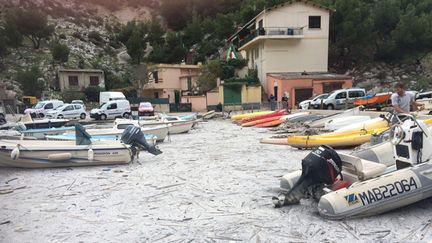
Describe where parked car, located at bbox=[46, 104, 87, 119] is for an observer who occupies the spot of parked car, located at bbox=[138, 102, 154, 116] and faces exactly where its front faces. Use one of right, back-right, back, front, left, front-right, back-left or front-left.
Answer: right

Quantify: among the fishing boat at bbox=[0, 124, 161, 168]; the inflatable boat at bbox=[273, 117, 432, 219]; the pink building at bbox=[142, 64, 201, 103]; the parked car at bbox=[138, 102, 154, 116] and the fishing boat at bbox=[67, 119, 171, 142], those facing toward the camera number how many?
2

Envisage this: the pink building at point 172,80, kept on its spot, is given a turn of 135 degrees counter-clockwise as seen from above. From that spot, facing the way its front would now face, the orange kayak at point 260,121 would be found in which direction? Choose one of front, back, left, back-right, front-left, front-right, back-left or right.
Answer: back-right

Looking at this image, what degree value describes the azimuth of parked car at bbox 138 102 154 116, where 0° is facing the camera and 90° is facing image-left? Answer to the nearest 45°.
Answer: approximately 0°

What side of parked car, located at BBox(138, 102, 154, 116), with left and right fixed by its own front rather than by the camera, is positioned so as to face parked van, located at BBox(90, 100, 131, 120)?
right

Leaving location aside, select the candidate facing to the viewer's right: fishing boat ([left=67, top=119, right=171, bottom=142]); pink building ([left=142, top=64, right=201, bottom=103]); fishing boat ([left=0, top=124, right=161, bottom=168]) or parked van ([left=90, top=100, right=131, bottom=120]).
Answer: fishing boat ([left=67, top=119, right=171, bottom=142])

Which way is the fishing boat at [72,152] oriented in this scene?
to the viewer's left

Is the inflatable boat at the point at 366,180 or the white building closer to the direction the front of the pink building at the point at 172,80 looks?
the inflatable boat

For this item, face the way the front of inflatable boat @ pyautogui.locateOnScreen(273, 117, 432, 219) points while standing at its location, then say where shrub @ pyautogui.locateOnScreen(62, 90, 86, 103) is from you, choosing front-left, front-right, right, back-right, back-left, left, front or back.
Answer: left

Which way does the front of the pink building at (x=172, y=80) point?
toward the camera

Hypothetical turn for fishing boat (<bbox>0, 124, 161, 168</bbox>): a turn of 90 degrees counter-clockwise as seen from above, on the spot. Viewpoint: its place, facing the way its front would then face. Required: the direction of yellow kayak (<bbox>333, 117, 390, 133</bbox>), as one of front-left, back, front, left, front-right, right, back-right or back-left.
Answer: left

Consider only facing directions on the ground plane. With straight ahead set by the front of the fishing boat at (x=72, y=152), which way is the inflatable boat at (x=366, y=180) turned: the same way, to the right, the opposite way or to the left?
the opposite way

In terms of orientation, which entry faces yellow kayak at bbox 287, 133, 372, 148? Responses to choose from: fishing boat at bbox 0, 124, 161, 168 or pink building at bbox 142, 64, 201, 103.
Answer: the pink building

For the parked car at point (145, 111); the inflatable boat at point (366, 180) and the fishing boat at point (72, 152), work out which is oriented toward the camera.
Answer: the parked car

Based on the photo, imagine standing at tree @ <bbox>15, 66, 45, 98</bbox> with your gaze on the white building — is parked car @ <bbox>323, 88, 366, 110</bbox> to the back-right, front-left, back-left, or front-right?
front-right

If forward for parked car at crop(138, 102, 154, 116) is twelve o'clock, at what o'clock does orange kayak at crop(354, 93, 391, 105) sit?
The orange kayak is roughly at 10 o'clock from the parked car.

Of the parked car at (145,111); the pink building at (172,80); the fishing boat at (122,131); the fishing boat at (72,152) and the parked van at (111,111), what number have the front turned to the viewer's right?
1

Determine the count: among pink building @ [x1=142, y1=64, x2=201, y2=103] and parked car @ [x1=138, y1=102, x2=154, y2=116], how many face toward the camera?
2
